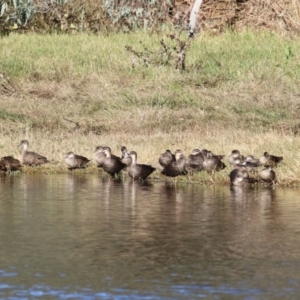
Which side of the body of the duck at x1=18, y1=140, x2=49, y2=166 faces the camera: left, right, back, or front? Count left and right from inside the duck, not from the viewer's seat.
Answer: left

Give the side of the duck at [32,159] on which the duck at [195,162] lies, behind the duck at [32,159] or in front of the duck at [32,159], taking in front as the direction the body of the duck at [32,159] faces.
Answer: behind

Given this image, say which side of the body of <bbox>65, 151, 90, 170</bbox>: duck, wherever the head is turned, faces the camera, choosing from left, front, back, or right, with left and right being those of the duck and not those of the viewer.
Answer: left

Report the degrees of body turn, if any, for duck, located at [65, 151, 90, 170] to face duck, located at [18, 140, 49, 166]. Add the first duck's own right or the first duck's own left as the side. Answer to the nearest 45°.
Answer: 0° — it already faces it
